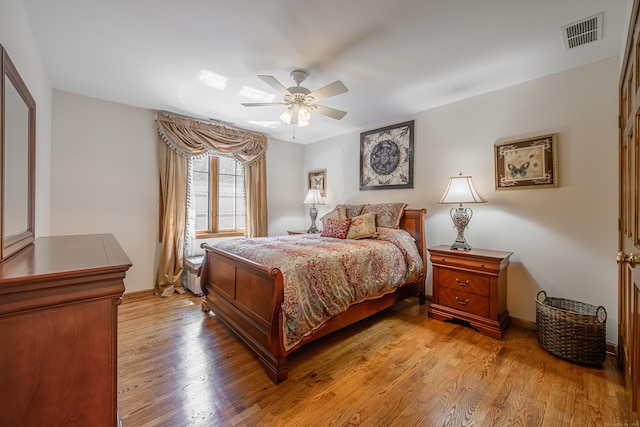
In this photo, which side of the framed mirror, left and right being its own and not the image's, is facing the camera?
right

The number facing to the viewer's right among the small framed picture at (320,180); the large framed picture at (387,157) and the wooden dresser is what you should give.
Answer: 1

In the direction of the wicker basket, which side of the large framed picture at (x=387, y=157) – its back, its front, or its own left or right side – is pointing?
left

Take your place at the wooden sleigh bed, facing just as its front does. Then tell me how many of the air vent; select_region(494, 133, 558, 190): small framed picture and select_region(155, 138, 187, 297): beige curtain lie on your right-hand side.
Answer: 1

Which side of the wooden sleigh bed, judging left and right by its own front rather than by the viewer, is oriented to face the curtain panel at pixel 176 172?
right

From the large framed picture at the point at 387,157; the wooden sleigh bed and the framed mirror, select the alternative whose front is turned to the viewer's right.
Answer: the framed mirror

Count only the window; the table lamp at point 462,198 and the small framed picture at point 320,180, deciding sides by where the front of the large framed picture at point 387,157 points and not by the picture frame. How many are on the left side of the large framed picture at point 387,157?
1

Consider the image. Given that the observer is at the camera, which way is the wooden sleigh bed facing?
facing the viewer and to the left of the viewer

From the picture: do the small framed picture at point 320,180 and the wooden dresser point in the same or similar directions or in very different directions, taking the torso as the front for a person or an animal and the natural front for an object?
very different directions

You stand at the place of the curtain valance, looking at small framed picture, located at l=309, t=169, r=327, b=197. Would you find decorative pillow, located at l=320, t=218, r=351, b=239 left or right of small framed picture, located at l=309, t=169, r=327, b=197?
right

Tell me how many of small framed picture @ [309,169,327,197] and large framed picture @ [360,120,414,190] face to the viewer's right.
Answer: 0

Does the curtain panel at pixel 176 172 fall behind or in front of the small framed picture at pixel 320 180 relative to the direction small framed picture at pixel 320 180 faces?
in front

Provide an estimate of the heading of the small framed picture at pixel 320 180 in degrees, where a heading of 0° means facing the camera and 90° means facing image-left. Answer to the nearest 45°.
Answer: approximately 45°

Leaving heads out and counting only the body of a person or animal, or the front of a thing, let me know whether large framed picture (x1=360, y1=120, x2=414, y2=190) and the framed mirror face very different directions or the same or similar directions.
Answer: very different directions

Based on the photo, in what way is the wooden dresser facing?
to the viewer's right
